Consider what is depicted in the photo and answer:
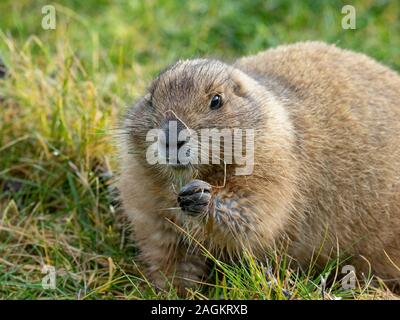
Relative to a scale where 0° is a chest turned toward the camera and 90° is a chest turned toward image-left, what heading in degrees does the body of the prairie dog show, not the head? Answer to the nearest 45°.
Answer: approximately 45°
